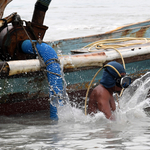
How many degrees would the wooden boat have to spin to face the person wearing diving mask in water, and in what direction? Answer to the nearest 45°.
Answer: approximately 45° to its right

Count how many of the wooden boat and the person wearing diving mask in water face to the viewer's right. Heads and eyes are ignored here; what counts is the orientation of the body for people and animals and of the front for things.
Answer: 2

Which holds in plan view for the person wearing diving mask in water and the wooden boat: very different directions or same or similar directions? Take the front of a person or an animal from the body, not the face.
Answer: same or similar directions

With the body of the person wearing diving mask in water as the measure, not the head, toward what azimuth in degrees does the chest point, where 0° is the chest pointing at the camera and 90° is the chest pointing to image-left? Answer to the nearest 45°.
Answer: approximately 270°

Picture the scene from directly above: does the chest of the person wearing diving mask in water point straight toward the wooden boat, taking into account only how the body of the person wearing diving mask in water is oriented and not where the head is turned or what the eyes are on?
no

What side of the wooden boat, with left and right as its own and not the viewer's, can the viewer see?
right
